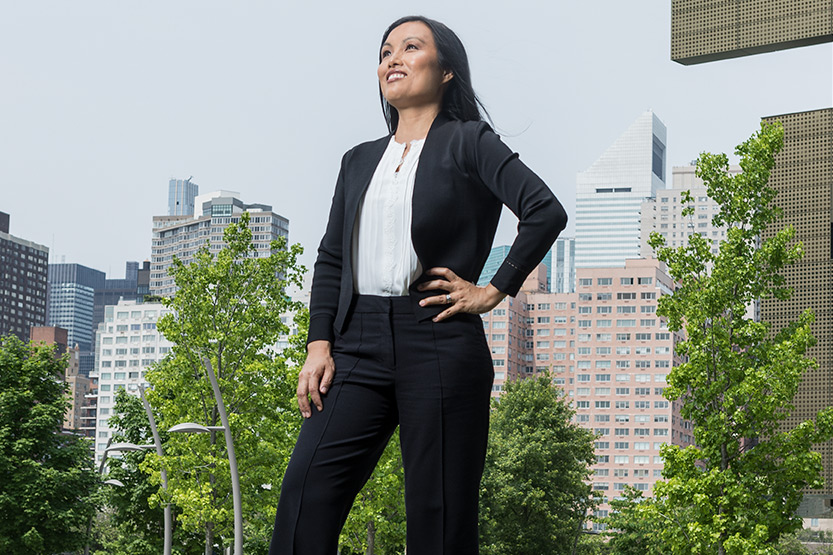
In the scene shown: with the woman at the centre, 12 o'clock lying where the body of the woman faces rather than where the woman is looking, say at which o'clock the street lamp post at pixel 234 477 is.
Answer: The street lamp post is roughly at 4 o'clock from the woman.

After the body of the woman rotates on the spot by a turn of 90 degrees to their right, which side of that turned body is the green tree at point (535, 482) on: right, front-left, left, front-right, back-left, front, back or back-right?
front-right

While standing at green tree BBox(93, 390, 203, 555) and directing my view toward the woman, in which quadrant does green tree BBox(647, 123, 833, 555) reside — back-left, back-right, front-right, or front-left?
front-left

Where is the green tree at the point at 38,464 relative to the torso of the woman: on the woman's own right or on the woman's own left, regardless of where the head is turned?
on the woman's own right

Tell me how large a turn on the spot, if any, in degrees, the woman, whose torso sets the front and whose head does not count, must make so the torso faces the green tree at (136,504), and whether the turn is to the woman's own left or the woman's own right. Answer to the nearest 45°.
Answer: approximately 135° to the woman's own right

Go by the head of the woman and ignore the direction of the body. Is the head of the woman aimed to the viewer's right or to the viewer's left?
to the viewer's left

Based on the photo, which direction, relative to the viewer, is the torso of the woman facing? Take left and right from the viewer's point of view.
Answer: facing the viewer and to the left of the viewer
